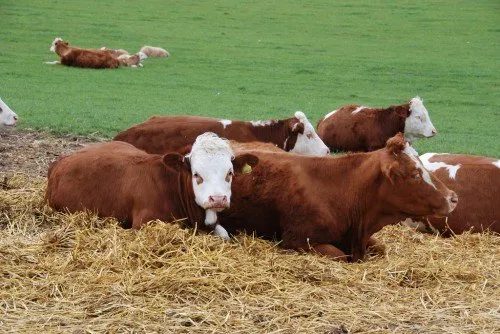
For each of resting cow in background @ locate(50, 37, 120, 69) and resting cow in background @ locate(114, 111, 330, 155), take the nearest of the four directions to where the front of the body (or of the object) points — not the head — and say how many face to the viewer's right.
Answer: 1

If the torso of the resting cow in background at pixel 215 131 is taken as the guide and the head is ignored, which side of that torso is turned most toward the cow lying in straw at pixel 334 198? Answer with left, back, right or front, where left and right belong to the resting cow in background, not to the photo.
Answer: right

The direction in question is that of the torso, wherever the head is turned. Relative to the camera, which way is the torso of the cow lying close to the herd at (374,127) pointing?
to the viewer's right

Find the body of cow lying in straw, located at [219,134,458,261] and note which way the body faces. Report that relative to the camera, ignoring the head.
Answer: to the viewer's right

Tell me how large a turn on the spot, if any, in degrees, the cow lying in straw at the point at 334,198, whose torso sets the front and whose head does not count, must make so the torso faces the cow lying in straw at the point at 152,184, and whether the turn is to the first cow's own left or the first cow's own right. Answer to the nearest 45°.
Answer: approximately 180°

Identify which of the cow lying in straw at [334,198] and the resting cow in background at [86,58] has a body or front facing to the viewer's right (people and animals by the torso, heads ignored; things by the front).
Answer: the cow lying in straw

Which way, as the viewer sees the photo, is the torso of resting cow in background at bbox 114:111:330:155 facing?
to the viewer's right

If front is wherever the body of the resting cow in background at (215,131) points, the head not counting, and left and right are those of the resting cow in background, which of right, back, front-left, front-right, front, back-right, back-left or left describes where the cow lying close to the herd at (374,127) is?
front-left

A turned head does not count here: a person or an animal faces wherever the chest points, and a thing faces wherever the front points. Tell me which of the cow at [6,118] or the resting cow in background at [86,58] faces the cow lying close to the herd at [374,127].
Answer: the cow

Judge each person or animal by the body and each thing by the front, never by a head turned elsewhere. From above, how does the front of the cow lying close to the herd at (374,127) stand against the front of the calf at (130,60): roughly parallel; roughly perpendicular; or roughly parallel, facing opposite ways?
roughly parallel

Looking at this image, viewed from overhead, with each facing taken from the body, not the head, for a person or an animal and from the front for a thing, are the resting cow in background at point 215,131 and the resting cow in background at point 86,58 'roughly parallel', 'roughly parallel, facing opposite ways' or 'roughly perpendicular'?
roughly parallel, facing opposite ways

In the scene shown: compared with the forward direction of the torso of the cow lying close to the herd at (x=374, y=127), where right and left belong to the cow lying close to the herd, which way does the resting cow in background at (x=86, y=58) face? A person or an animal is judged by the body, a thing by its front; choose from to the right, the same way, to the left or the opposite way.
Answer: the opposite way

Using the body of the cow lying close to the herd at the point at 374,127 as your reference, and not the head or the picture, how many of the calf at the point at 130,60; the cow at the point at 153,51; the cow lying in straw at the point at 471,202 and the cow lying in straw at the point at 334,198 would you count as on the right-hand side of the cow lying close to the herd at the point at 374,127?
2

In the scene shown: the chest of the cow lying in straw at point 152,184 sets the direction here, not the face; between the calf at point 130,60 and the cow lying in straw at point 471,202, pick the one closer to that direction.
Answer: the cow lying in straw

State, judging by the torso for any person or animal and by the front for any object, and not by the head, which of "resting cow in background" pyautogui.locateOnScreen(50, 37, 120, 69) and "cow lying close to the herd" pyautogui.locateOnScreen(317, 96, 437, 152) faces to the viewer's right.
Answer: the cow lying close to the herd
